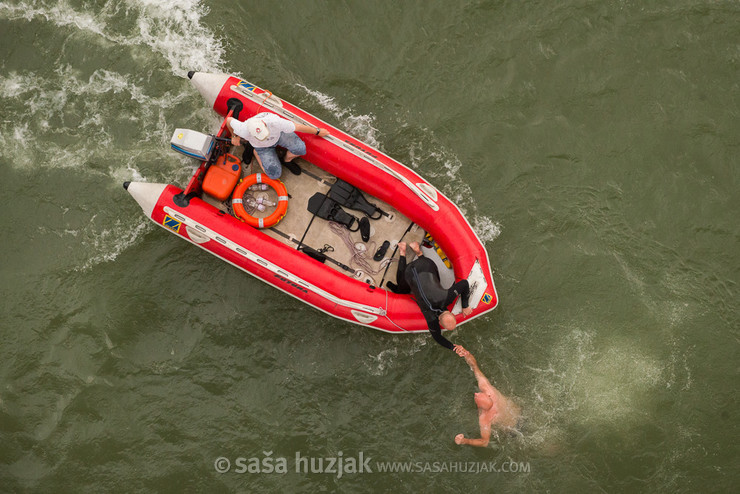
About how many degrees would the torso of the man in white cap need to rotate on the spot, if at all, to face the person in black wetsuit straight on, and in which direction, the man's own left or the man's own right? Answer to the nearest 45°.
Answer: approximately 45° to the man's own left

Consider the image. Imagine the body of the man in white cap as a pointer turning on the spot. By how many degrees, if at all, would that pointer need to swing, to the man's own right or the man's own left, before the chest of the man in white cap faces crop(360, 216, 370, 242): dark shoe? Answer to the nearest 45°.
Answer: approximately 45° to the man's own left

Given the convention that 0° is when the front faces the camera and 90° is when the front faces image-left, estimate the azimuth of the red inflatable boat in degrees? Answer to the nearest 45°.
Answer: approximately 315°
